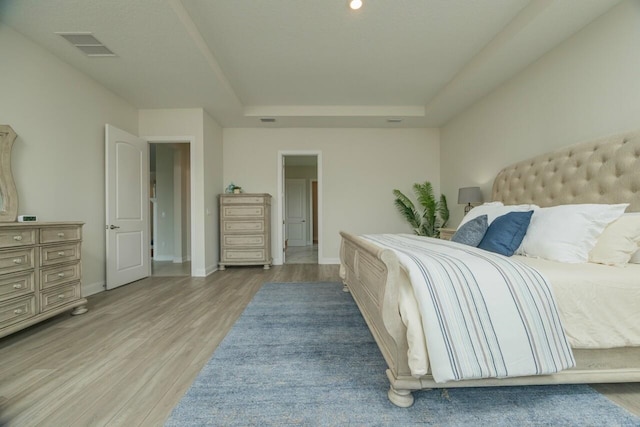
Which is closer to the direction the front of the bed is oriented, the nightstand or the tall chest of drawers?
the tall chest of drawers

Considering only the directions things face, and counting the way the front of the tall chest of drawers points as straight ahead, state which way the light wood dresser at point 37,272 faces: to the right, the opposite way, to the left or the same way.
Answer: to the left

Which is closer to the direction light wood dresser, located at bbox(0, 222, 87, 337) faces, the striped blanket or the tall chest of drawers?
the striped blanket

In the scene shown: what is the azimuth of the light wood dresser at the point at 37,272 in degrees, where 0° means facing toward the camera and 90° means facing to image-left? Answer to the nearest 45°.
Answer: approximately 315°

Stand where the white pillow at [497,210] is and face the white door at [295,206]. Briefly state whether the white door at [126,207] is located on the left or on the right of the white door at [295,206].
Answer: left

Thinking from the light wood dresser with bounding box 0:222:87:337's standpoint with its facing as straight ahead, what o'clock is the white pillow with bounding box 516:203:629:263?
The white pillow is roughly at 12 o'clock from the light wood dresser.

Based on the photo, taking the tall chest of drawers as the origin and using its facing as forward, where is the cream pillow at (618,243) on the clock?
The cream pillow is roughly at 11 o'clock from the tall chest of drawers.

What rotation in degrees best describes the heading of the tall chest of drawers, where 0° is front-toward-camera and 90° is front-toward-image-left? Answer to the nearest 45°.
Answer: approximately 0°

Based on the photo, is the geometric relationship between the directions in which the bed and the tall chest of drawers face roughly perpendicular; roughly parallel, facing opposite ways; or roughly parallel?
roughly perpendicular

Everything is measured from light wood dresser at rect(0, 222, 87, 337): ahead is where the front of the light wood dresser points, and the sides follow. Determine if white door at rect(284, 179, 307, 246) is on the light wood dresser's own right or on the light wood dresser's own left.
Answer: on the light wood dresser's own left
